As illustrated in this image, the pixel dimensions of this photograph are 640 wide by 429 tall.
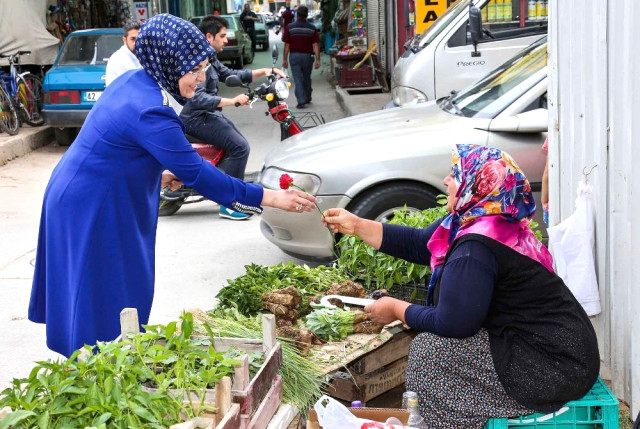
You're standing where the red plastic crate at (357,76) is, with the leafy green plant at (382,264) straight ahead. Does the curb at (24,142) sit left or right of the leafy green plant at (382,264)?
right

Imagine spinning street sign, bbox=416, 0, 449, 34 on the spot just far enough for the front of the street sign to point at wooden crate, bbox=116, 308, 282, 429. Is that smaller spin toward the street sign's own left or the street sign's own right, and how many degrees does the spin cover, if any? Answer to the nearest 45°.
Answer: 0° — it already faces it

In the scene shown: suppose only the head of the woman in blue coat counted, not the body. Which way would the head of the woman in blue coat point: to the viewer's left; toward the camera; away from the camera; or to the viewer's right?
to the viewer's right

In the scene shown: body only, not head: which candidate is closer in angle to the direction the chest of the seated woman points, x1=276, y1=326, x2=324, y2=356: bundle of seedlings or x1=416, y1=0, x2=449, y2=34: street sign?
the bundle of seedlings

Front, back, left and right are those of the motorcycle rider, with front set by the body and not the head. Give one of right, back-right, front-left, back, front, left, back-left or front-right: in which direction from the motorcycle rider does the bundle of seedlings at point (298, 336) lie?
right

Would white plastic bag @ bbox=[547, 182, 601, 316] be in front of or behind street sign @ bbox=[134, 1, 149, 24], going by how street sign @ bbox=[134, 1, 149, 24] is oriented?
in front

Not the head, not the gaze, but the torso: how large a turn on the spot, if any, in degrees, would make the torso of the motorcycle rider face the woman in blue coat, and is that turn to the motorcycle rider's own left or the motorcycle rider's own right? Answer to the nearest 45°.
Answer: approximately 90° to the motorcycle rider's own right

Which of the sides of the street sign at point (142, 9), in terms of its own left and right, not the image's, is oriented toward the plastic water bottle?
front

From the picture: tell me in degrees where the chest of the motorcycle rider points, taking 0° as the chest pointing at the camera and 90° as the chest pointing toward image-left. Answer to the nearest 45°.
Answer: approximately 270°

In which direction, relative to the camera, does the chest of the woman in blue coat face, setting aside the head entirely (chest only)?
to the viewer's right

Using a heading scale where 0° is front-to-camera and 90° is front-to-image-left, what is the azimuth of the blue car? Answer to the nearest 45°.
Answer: approximately 180°

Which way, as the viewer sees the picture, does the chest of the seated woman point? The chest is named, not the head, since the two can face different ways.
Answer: to the viewer's left

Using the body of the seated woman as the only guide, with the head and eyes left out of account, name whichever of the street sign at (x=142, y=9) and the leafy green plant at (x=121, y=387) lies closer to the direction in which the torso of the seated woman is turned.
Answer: the leafy green plant
